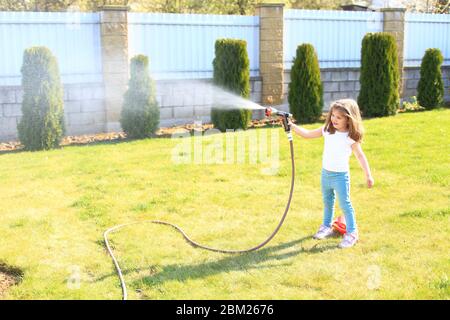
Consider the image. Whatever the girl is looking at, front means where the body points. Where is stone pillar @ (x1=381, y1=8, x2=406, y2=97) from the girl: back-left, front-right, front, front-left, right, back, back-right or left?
back-right

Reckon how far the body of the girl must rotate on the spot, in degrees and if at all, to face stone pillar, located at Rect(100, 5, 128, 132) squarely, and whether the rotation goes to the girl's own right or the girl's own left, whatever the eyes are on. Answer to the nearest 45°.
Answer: approximately 90° to the girl's own right

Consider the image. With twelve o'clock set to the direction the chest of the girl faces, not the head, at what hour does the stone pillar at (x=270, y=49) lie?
The stone pillar is roughly at 4 o'clock from the girl.

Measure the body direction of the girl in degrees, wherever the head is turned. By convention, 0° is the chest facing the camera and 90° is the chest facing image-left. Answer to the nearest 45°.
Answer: approximately 45°

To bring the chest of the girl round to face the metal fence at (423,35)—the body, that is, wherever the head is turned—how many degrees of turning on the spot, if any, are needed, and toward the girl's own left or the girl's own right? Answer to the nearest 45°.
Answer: approximately 135° to the girl's own right

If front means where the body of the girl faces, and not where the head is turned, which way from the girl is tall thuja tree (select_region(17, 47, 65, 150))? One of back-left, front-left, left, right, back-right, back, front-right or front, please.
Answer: right

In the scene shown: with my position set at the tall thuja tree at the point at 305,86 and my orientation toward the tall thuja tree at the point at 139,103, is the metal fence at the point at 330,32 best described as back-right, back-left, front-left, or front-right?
back-right

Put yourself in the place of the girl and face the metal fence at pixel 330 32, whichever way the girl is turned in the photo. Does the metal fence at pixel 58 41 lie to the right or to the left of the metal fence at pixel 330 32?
left

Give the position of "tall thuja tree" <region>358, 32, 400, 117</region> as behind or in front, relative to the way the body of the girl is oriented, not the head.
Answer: behind

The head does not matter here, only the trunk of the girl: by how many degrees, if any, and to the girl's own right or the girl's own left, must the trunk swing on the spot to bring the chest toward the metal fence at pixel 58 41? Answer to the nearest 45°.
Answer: approximately 90° to the girl's own right

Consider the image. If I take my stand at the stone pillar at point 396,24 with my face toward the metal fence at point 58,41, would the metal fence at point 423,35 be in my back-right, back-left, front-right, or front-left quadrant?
back-right
